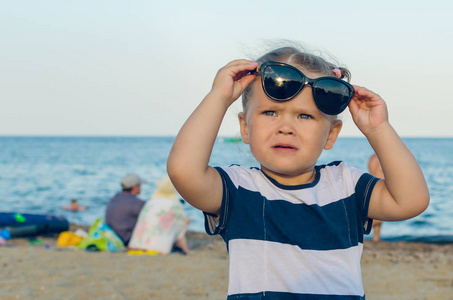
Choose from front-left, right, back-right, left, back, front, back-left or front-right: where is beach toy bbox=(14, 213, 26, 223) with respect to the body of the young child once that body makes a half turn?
front-left

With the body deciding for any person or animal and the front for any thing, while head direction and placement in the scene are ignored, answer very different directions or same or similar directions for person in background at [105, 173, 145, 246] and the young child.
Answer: very different directions

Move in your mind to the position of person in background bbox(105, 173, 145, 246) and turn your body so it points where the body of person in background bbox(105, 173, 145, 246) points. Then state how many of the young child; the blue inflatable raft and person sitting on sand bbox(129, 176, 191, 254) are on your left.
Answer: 1

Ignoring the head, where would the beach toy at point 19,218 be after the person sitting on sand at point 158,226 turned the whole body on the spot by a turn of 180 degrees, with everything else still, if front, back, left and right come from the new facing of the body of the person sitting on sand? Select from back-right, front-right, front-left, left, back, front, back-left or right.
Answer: right

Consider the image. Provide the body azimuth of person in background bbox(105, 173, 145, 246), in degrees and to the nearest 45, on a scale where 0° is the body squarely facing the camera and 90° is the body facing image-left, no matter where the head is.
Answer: approximately 225°

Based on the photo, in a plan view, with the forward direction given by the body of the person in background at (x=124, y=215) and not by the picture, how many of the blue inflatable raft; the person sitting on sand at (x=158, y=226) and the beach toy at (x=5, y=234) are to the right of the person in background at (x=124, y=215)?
1

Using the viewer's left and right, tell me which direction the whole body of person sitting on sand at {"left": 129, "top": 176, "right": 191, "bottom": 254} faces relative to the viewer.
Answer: facing away from the viewer and to the right of the viewer

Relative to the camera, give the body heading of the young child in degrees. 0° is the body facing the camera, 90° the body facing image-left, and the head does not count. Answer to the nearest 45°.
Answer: approximately 0°

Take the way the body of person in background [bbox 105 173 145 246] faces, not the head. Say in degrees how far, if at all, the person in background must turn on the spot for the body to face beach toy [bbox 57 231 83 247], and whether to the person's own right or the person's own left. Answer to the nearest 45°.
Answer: approximately 90° to the person's own left

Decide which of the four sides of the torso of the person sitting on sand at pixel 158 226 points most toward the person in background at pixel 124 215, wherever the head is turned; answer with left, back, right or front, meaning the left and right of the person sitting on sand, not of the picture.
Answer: left

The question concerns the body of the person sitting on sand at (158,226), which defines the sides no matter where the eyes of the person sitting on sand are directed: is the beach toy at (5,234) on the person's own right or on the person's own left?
on the person's own left

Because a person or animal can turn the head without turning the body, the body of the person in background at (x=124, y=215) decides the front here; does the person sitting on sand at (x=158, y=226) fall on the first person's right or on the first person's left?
on the first person's right

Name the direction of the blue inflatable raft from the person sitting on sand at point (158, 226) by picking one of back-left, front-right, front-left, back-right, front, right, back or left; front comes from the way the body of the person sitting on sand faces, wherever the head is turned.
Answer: left

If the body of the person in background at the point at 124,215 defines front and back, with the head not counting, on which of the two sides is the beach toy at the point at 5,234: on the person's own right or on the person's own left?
on the person's own left

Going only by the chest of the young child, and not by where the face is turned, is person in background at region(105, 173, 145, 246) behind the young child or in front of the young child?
behind
